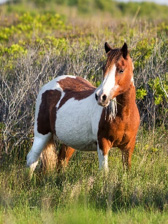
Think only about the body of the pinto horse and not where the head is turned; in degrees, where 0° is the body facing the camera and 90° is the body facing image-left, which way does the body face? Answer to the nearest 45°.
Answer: approximately 315°
